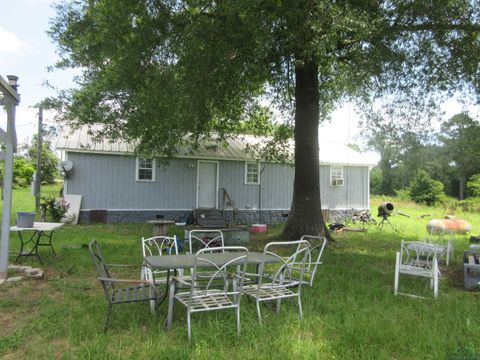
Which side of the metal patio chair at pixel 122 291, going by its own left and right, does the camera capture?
right

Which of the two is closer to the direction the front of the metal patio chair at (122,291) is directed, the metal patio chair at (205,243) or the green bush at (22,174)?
the metal patio chair

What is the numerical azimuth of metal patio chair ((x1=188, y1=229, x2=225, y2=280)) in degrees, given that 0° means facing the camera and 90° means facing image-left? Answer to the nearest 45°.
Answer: approximately 0°

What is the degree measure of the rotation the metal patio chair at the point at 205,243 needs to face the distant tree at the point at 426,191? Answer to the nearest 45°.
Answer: approximately 135° to its left

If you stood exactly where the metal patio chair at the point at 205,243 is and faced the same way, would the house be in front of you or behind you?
behind

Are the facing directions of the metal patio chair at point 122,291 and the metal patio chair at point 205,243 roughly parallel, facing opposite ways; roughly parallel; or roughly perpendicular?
roughly perpendicular

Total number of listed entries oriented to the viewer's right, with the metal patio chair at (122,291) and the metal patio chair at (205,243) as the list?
1

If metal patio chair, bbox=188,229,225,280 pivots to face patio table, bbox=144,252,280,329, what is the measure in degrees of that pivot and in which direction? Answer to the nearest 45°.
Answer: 0° — it already faces it
